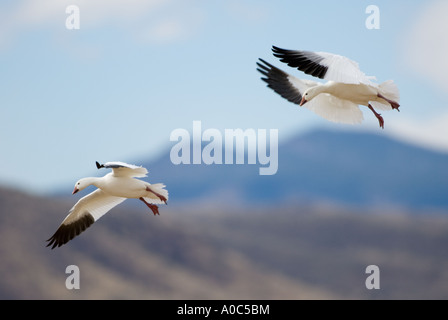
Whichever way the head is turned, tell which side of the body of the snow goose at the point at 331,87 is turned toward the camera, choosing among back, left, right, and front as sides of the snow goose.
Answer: left
